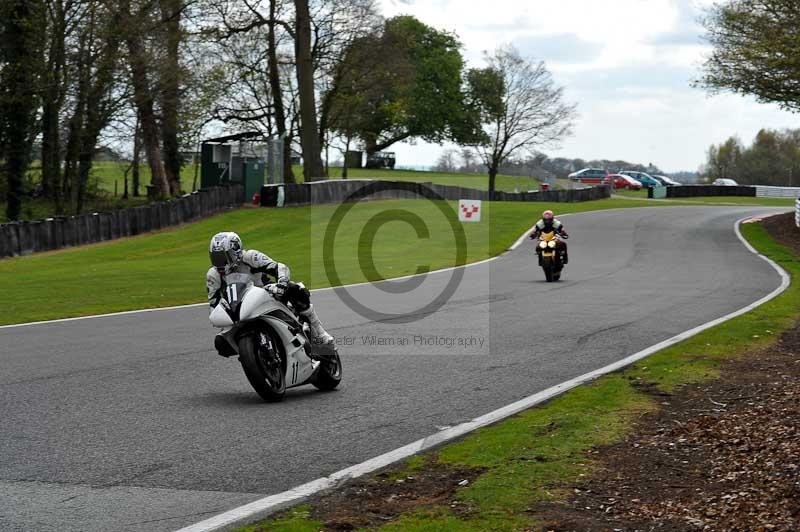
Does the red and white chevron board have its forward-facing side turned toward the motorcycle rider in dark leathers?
yes

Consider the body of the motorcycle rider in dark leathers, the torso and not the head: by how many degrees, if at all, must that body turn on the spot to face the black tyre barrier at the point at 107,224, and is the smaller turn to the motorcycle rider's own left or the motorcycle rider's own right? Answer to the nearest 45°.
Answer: approximately 135° to the motorcycle rider's own right

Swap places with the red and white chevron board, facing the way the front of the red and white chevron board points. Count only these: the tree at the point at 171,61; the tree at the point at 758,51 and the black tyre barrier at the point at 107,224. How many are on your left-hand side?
1

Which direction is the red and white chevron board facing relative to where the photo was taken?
toward the camera

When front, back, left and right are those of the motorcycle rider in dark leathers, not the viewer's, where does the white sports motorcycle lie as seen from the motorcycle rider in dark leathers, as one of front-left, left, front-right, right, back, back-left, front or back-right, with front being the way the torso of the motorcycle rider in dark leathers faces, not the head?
front

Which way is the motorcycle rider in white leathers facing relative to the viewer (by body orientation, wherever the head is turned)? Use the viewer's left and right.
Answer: facing the viewer and to the left of the viewer

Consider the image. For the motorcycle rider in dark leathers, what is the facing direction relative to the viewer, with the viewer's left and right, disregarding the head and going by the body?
facing the viewer

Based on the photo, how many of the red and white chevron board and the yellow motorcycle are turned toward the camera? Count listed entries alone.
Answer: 2

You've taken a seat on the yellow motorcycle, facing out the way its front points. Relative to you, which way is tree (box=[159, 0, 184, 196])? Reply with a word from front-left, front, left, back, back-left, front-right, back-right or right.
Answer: back-right

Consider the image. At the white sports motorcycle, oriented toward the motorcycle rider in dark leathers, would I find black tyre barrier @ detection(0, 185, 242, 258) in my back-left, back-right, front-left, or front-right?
front-left

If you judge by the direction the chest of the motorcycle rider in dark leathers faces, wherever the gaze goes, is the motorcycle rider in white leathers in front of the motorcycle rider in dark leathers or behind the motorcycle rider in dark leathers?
in front

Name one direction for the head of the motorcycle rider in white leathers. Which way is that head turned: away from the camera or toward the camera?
toward the camera

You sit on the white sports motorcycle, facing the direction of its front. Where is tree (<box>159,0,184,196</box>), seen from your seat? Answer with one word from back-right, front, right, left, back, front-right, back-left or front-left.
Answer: back-right

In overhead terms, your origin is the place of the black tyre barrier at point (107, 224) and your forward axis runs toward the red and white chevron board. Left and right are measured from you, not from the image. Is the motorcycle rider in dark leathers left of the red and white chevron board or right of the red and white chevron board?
right

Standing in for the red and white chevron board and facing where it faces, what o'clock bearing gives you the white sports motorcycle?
The white sports motorcycle is roughly at 12 o'clock from the red and white chevron board.
